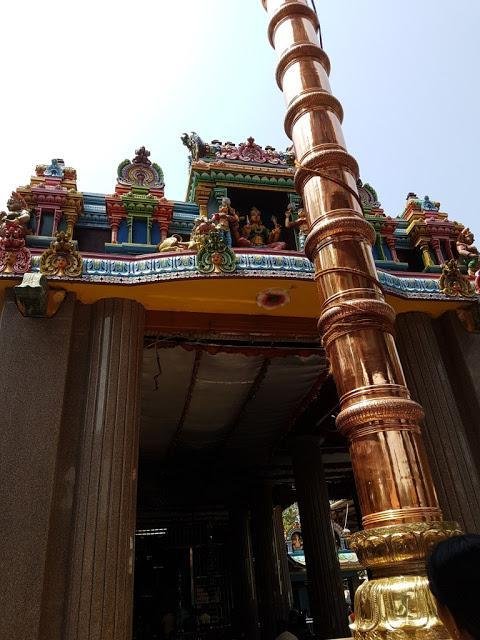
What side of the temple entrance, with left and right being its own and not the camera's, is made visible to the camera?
front
